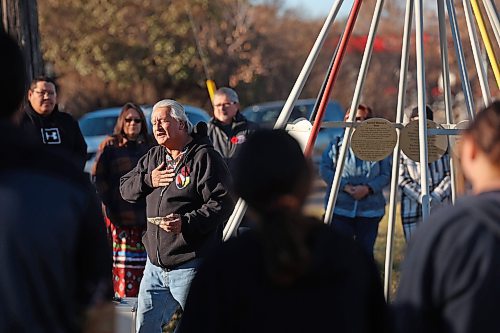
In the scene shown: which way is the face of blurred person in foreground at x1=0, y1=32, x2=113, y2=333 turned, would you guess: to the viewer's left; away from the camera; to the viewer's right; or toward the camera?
away from the camera

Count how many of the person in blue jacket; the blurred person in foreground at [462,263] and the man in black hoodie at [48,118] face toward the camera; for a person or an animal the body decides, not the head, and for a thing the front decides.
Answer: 2

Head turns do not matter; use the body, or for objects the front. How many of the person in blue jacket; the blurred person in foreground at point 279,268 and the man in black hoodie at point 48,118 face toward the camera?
2

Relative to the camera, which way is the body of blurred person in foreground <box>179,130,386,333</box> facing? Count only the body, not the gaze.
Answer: away from the camera

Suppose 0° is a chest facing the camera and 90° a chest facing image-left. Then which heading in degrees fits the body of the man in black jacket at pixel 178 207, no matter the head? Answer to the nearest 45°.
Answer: approximately 45°

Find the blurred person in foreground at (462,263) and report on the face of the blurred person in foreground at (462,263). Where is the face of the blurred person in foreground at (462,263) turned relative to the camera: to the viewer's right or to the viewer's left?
to the viewer's left

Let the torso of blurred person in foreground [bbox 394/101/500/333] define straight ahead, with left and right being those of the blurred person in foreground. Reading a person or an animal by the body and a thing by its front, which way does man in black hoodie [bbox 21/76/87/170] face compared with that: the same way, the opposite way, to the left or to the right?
the opposite way

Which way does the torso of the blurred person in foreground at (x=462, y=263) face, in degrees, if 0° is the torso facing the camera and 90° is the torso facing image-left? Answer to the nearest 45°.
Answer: approximately 135°

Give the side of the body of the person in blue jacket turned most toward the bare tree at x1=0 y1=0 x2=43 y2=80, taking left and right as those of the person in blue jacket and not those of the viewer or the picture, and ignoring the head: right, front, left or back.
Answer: right

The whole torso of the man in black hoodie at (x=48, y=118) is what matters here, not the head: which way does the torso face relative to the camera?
toward the camera

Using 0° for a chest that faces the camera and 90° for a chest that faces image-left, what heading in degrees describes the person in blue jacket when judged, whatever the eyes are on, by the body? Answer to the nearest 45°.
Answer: approximately 0°

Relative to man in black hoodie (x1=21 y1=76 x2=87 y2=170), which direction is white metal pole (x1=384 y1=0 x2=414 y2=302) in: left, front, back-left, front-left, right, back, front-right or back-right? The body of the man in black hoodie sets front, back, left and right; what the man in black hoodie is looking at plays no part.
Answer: front-left

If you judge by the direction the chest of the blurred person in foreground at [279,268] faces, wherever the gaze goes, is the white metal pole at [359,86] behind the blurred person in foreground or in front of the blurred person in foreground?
in front

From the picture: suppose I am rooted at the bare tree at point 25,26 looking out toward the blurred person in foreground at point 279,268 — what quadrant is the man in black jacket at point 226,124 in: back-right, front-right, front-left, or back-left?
front-left

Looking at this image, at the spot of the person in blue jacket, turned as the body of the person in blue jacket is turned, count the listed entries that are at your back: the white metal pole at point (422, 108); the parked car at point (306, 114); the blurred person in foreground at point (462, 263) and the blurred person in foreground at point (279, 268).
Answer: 1

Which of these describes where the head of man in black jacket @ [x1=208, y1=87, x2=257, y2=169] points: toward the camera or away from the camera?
toward the camera
